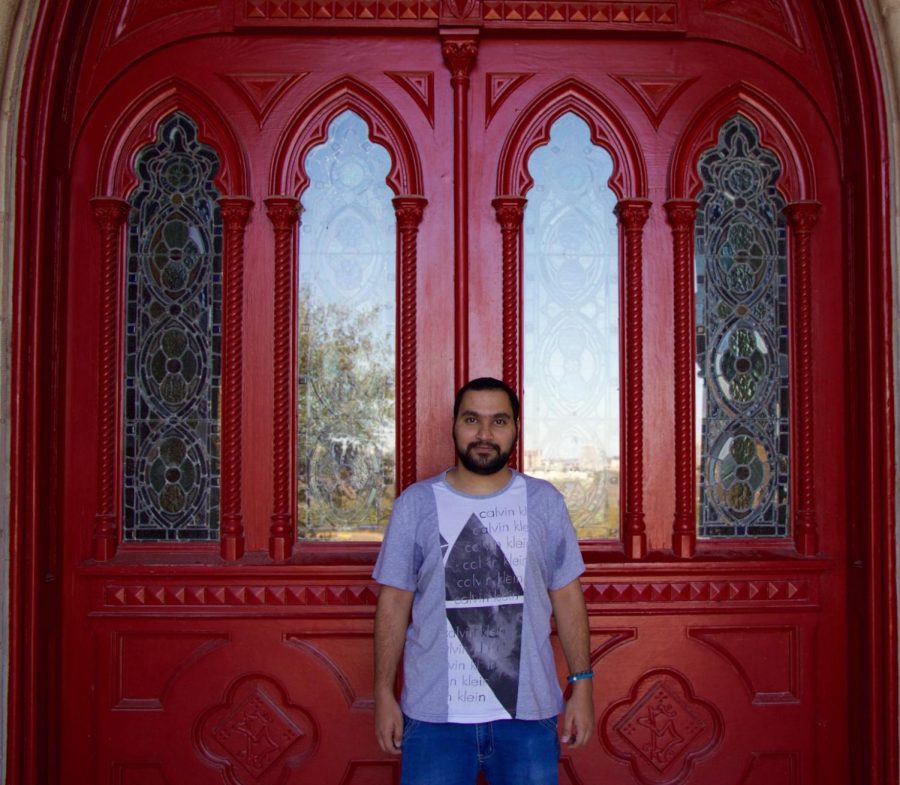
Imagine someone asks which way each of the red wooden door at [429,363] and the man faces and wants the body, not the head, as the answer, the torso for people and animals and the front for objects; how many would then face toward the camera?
2

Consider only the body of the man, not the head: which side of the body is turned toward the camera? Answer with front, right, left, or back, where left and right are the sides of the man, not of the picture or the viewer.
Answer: front

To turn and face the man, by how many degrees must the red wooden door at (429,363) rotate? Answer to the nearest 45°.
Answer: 0° — it already faces them

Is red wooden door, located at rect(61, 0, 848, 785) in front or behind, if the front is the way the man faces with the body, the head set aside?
behind
